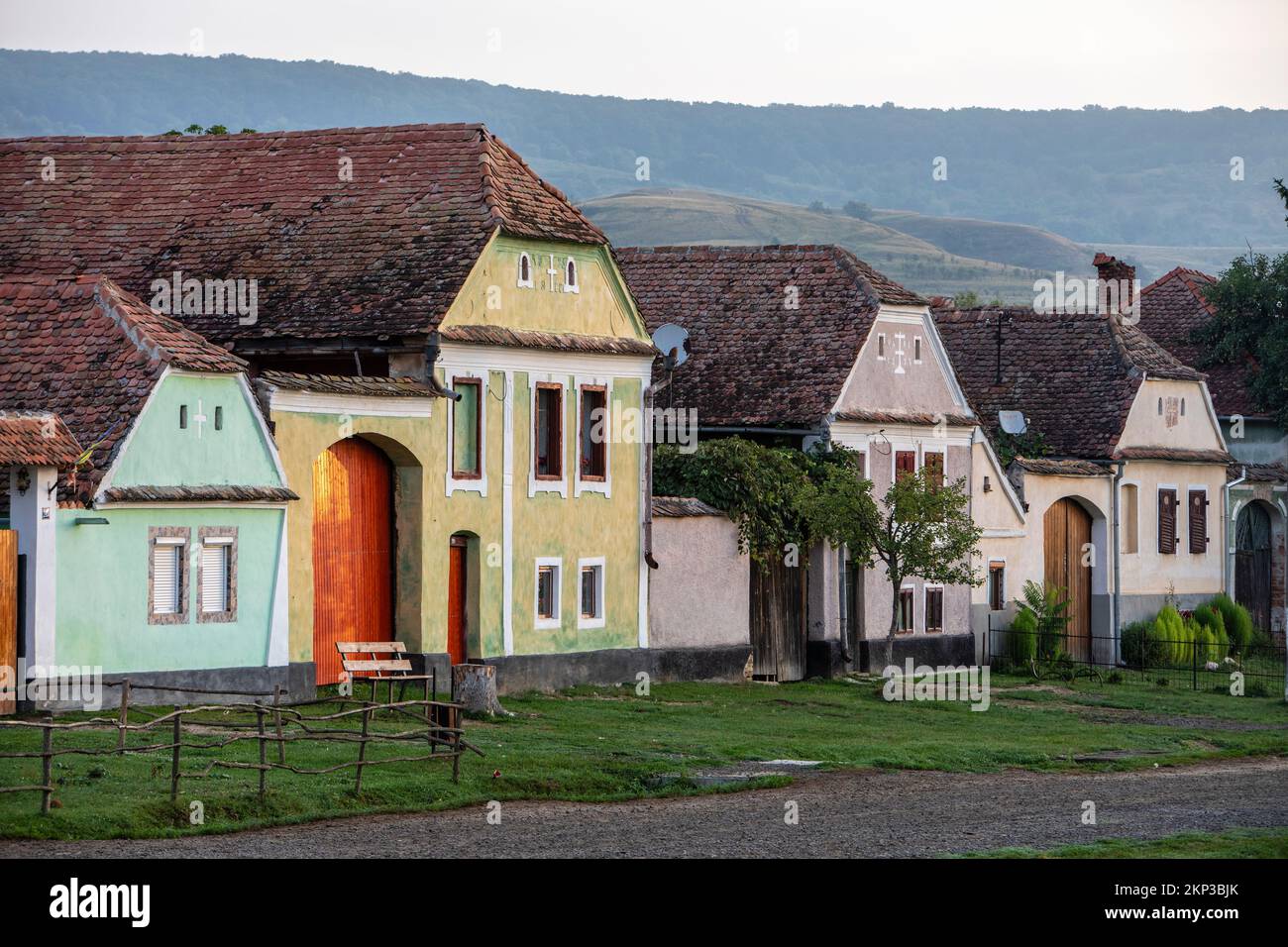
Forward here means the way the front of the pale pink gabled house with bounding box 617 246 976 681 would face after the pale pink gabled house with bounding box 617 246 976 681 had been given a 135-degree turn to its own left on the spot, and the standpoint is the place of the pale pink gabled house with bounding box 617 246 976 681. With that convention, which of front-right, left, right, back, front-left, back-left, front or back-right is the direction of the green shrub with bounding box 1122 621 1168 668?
front-right

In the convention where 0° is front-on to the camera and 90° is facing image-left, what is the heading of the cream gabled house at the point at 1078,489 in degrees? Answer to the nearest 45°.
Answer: approximately 315°

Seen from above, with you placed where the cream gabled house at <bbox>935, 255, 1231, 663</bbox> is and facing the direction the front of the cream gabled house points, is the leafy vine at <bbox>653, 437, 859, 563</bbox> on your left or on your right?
on your right

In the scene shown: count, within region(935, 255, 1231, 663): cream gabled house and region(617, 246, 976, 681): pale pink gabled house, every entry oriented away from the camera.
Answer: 0

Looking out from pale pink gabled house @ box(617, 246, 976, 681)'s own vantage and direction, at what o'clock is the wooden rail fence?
The wooden rail fence is roughly at 2 o'clock from the pale pink gabled house.

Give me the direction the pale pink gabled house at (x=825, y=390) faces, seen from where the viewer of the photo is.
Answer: facing the viewer and to the right of the viewer

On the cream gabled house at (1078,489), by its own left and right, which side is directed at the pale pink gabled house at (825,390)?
right

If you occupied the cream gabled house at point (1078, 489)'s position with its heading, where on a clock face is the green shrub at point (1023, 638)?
The green shrub is roughly at 2 o'clock from the cream gabled house.

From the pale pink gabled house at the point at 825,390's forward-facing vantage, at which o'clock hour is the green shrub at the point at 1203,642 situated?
The green shrub is roughly at 9 o'clock from the pale pink gabled house.

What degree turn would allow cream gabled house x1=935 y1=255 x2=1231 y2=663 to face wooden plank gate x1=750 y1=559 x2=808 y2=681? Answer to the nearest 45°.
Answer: approximately 90° to its right

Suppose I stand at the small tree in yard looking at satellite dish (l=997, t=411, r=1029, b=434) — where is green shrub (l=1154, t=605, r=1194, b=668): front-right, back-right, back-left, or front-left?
front-right

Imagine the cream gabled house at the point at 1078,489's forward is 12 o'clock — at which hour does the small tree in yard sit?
The small tree in yard is roughly at 2 o'clock from the cream gabled house.

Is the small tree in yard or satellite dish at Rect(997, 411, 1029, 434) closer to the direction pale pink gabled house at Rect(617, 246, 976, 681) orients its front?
the small tree in yard

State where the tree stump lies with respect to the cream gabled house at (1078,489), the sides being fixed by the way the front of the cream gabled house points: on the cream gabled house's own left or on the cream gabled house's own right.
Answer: on the cream gabled house's own right

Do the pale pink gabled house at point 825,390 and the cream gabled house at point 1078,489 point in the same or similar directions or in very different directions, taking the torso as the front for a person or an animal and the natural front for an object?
same or similar directions

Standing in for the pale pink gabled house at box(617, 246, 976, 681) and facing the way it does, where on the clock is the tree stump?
The tree stump is roughly at 2 o'clock from the pale pink gabled house.
